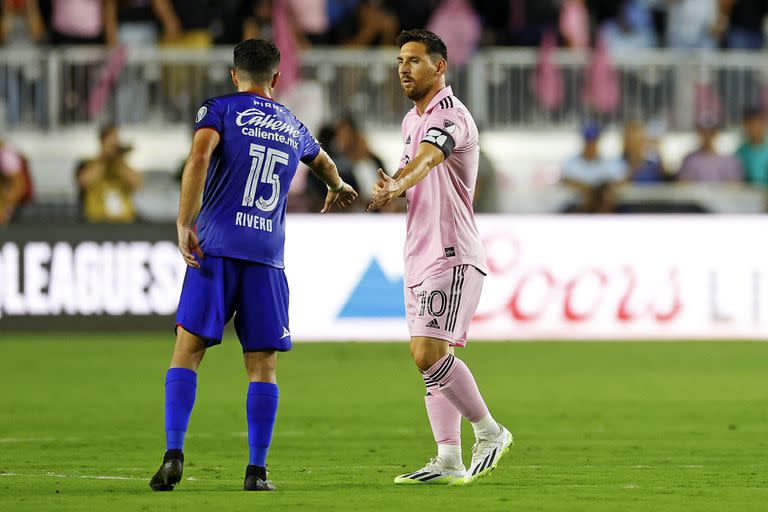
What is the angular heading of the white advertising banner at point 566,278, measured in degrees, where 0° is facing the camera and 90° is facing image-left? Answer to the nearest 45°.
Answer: approximately 0°

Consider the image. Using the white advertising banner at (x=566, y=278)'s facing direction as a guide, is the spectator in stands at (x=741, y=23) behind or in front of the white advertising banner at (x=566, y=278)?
behind

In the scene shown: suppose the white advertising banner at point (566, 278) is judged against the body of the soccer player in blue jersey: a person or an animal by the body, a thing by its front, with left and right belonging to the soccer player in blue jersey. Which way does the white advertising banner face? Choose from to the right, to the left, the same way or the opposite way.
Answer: the opposite way

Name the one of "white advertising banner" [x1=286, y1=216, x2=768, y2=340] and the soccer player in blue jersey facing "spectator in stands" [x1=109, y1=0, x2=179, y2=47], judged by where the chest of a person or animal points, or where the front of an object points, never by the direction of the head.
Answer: the soccer player in blue jersey

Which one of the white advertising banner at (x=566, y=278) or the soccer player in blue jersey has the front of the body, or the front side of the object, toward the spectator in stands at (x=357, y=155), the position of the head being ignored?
the soccer player in blue jersey

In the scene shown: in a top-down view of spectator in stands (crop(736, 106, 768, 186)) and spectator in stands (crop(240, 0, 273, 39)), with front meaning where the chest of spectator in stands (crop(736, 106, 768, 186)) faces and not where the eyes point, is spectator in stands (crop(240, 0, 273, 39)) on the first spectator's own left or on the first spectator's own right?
on the first spectator's own right

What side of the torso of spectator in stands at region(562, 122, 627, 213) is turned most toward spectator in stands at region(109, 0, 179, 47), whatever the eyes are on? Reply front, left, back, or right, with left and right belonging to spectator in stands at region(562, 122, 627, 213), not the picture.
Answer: right

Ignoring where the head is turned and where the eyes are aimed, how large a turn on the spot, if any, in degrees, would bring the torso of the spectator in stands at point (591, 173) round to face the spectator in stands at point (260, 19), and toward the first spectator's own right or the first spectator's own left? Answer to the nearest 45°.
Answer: approximately 90° to the first spectator's own right

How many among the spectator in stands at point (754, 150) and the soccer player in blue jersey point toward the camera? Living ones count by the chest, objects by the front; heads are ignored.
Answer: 1

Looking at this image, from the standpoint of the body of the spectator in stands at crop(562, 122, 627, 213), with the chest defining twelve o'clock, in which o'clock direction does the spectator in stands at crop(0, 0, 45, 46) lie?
the spectator in stands at crop(0, 0, 45, 46) is roughly at 3 o'clock from the spectator in stands at crop(562, 122, 627, 213).

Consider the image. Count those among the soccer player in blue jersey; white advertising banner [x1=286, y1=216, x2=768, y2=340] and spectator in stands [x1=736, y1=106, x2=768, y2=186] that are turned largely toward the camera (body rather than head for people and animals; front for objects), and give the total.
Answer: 2

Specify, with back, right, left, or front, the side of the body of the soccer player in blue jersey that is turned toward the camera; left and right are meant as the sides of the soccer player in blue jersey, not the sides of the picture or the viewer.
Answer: back
